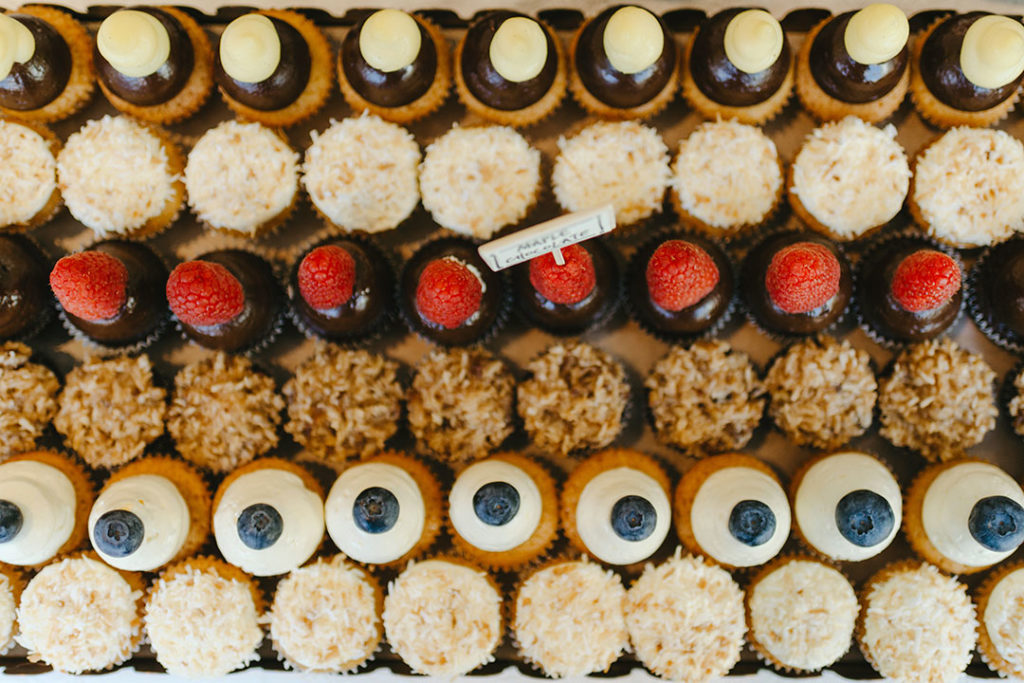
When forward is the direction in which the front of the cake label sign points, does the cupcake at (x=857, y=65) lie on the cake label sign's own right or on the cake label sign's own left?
on the cake label sign's own left

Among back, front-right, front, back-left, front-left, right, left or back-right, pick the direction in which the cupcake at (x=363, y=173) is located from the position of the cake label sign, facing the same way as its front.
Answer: back-right

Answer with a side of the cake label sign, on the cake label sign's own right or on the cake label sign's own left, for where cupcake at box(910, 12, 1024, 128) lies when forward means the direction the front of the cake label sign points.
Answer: on the cake label sign's own left

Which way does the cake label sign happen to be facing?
toward the camera

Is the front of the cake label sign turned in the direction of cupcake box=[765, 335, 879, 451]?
no

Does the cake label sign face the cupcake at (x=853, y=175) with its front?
no
